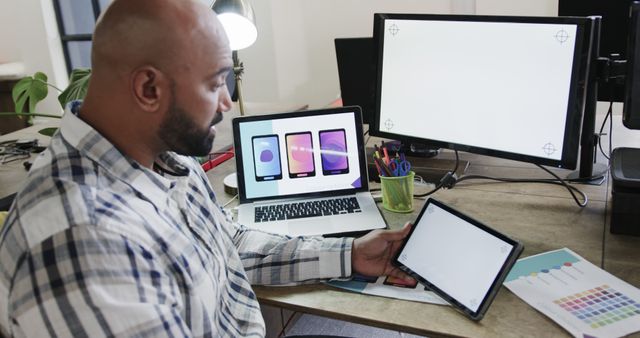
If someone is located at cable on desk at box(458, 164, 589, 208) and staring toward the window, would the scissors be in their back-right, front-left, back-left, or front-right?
front-left

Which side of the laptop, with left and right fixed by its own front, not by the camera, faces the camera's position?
front

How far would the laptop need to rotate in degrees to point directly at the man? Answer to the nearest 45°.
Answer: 0° — it already faces them

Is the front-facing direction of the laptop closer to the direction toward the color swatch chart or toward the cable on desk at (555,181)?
the color swatch chart

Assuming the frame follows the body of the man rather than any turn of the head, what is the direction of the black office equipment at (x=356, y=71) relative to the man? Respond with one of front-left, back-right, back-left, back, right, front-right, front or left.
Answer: front-left

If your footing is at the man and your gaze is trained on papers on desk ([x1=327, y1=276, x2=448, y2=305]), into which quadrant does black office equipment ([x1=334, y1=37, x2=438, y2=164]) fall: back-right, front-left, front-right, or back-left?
front-left

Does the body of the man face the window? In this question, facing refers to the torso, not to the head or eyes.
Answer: no

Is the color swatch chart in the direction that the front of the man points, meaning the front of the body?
yes

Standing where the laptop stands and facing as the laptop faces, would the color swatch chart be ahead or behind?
ahead

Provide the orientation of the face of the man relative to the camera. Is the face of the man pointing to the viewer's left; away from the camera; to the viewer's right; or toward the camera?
to the viewer's right

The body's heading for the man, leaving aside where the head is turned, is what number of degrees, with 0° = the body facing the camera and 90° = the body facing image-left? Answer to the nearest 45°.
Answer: approximately 270°

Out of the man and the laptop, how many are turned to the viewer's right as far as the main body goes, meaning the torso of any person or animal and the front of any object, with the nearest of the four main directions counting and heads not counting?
1

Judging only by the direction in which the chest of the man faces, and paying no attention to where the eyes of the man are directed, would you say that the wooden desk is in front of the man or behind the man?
in front

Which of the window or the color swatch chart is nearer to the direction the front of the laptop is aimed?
the color swatch chart
